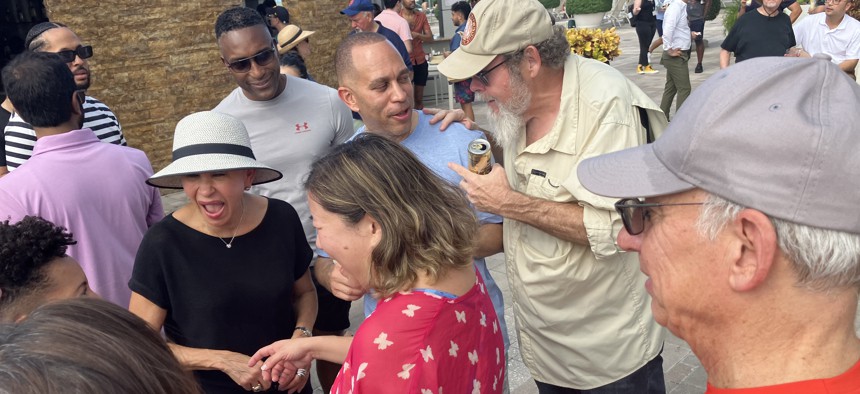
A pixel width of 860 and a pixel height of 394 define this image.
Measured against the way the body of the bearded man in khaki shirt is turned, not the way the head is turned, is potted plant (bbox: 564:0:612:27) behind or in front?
behind

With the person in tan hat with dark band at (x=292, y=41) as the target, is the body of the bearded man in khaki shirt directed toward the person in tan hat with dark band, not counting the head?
no

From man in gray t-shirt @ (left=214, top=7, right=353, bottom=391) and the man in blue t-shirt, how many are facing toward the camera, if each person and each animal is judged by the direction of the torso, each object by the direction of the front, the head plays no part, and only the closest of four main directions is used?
2

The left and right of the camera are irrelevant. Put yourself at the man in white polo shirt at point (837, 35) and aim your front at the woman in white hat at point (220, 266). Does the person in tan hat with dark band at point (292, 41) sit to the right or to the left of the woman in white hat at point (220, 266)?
right

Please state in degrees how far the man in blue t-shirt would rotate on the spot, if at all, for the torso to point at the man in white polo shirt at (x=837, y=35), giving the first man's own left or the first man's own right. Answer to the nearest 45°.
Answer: approximately 135° to the first man's own left

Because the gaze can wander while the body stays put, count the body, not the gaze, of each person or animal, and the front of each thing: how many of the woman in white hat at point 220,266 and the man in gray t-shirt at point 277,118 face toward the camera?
2

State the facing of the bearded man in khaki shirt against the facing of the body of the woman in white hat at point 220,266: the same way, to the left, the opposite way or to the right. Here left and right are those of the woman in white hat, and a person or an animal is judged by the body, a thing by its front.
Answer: to the right

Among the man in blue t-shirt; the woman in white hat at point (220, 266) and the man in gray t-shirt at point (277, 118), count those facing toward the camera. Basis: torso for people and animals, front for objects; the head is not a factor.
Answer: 3

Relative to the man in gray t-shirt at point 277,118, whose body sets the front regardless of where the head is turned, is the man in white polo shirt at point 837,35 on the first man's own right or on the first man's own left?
on the first man's own left

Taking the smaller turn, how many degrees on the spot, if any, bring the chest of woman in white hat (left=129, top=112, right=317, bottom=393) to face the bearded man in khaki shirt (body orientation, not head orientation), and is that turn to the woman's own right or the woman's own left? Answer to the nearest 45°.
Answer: approximately 90° to the woman's own left

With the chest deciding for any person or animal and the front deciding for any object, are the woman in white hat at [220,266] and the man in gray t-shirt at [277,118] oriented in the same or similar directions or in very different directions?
same or similar directions

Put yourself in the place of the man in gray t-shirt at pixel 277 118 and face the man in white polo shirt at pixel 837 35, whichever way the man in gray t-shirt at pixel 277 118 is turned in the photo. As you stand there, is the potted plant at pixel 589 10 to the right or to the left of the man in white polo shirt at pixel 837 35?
left

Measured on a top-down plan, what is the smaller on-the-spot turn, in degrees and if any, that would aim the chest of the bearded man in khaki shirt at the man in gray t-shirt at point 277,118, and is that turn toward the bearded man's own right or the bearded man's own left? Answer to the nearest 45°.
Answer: approximately 90° to the bearded man's own right

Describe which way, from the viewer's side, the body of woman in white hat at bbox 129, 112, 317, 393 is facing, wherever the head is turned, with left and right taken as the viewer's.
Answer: facing the viewer

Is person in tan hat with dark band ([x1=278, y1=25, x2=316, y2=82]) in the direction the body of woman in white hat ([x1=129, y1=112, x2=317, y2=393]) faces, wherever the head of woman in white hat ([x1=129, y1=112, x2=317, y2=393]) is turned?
no

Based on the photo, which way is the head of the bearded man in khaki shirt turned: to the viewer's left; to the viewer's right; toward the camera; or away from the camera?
to the viewer's left

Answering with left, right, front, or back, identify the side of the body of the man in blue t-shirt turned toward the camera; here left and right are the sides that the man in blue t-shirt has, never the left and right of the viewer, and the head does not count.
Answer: front

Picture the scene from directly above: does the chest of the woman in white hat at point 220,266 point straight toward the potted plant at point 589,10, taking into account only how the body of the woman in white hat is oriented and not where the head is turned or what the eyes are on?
no
